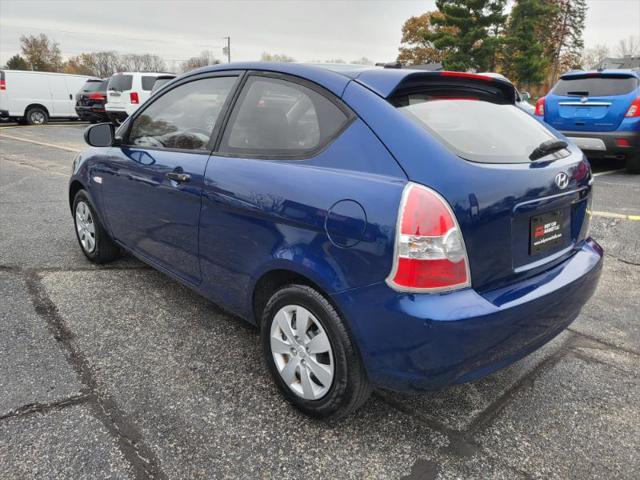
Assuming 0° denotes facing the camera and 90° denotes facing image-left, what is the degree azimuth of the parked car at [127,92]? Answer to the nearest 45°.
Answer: approximately 225°

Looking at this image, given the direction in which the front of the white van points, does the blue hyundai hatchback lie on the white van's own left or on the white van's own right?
on the white van's own right

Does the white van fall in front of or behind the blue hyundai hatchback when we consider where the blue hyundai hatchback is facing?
in front

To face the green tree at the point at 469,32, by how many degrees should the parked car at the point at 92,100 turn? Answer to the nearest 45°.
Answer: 0° — it already faces it

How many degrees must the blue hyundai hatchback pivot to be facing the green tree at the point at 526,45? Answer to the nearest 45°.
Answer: approximately 45° to its right

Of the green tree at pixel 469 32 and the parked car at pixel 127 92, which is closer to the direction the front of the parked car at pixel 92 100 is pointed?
the green tree

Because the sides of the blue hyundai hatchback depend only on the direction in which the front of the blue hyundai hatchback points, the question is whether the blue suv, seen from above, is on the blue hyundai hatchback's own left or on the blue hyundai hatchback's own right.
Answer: on the blue hyundai hatchback's own right

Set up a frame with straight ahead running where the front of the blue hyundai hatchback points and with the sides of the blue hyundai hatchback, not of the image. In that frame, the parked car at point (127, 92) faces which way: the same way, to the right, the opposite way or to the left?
to the right

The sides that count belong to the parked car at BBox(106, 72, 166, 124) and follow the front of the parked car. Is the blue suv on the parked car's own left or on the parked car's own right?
on the parked car's own right

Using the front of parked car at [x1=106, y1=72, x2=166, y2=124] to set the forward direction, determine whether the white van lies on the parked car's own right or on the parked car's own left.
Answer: on the parked car's own left
